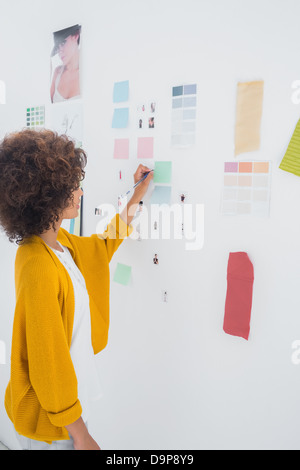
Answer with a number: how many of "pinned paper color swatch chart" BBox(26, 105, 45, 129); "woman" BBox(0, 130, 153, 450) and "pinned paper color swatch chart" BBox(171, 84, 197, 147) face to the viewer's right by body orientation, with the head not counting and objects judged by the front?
1

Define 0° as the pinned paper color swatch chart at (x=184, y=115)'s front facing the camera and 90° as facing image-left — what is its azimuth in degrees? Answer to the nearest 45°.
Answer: approximately 45°

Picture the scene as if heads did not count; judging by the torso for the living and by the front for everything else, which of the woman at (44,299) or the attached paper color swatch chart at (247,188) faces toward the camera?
the attached paper color swatch chart

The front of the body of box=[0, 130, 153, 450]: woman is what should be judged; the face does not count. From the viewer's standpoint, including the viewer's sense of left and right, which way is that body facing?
facing to the right of the viewer

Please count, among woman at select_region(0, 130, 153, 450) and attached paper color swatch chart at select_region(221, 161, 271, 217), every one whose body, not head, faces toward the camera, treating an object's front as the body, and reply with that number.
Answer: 1

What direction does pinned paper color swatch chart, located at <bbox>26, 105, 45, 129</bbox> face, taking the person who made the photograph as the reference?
facing the viewer and to the left of the viewer

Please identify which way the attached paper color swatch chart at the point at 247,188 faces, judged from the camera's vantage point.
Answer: facing the viewer

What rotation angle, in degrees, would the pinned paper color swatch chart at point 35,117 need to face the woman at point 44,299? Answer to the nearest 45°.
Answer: approximately 45° to its left

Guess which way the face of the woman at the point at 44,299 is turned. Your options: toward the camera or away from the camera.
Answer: away from the camera

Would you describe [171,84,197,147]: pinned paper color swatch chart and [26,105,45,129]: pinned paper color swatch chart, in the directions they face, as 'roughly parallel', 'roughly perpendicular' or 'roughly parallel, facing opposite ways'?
roughly parallel
